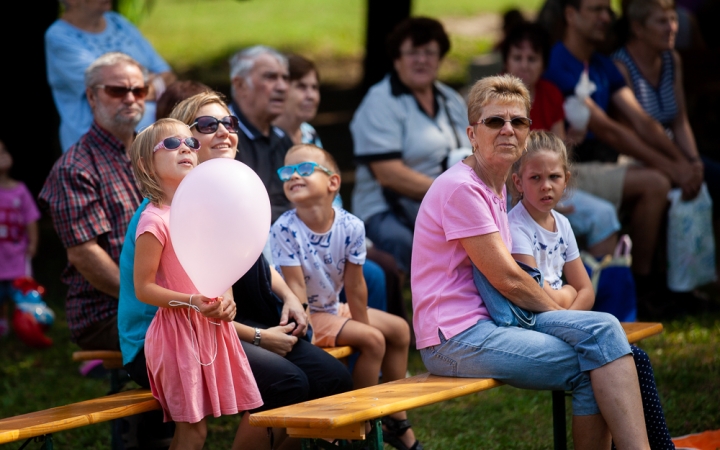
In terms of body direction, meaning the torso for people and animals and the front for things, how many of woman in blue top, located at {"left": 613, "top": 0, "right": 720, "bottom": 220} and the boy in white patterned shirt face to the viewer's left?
0

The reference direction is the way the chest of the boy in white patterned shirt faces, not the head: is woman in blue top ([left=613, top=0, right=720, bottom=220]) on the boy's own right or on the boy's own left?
on the boy's own left

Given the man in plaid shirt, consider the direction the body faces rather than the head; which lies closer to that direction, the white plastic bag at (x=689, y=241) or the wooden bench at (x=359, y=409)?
the wooden bench

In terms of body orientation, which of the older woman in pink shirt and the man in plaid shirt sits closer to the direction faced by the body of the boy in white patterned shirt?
the older woman in pink shirt

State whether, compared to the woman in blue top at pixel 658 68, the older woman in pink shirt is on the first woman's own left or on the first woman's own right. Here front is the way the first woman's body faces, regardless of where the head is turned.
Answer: on the first woman's own right

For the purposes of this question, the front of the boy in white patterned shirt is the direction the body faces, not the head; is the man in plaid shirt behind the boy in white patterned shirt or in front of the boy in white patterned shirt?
behind

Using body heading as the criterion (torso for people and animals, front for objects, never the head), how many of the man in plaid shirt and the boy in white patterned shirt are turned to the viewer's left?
0

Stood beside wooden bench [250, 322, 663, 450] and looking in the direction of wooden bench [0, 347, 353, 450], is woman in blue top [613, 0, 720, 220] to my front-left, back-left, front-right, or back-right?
back-right
